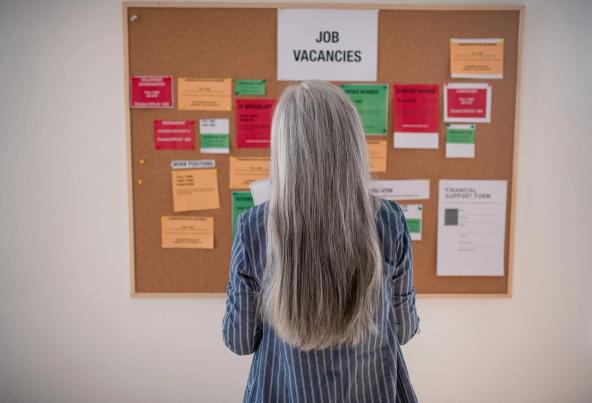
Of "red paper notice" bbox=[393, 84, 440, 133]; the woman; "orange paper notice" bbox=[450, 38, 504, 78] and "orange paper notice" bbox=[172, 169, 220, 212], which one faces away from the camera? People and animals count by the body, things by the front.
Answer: the woman

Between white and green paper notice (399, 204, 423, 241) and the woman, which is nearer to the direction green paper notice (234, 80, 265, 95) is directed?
the woman

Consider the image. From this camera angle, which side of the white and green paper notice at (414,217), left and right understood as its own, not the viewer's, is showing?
front

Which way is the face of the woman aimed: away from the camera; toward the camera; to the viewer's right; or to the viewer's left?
away from the camera

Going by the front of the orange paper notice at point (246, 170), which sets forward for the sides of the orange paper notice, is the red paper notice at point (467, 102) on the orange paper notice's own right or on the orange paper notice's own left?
on the orange paper notice's own left

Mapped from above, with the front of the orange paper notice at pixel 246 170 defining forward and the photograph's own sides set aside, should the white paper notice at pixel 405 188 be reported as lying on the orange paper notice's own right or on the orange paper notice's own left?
on the orange paper notice's own left

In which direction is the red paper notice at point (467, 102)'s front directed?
toward the camera

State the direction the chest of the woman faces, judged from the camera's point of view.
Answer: away from the camera

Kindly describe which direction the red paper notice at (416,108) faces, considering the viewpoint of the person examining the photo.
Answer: facing the viewer

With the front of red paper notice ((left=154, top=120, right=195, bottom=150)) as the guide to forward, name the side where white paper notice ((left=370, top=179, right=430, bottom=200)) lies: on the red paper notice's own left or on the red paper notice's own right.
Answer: on the red paper notice's own left

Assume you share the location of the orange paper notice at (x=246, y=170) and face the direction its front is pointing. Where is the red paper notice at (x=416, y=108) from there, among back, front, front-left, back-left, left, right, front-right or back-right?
left

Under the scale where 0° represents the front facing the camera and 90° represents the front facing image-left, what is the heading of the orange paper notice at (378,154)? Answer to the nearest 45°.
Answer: approximately 0°
